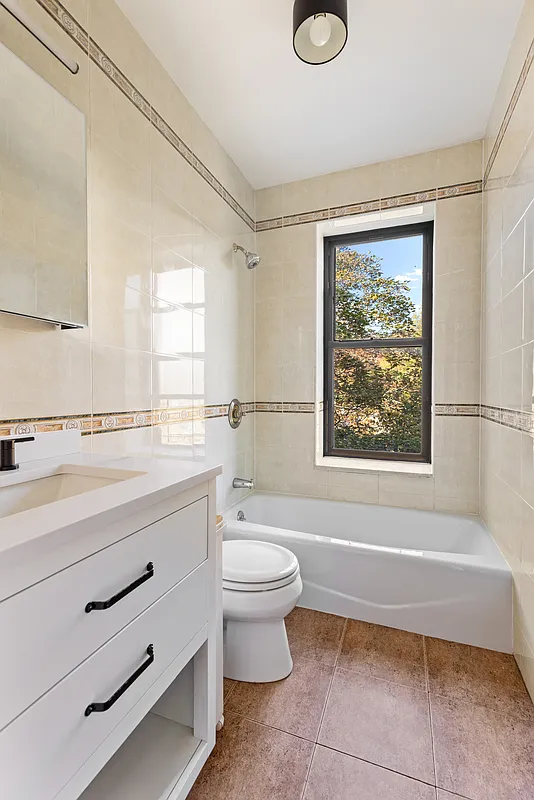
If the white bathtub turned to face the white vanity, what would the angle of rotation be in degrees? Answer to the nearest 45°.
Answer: approximately 45° to its right

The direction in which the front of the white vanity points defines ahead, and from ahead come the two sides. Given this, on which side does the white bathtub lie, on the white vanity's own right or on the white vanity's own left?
on the white vanity's own left

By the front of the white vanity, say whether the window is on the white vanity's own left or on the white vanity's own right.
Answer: on the white vanity's own left

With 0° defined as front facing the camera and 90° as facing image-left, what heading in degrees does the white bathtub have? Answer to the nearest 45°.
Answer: approximately 0°

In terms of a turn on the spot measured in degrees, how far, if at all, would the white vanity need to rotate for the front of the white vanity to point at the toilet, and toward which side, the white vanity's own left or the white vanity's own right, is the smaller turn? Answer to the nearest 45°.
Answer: approximately 90° to the white vanity's own left

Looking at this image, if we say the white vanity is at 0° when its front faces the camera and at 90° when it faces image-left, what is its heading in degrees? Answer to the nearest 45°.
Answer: approximately 315°

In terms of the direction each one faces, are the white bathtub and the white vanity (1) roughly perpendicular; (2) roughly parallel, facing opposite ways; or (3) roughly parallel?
roughly perpendicular
